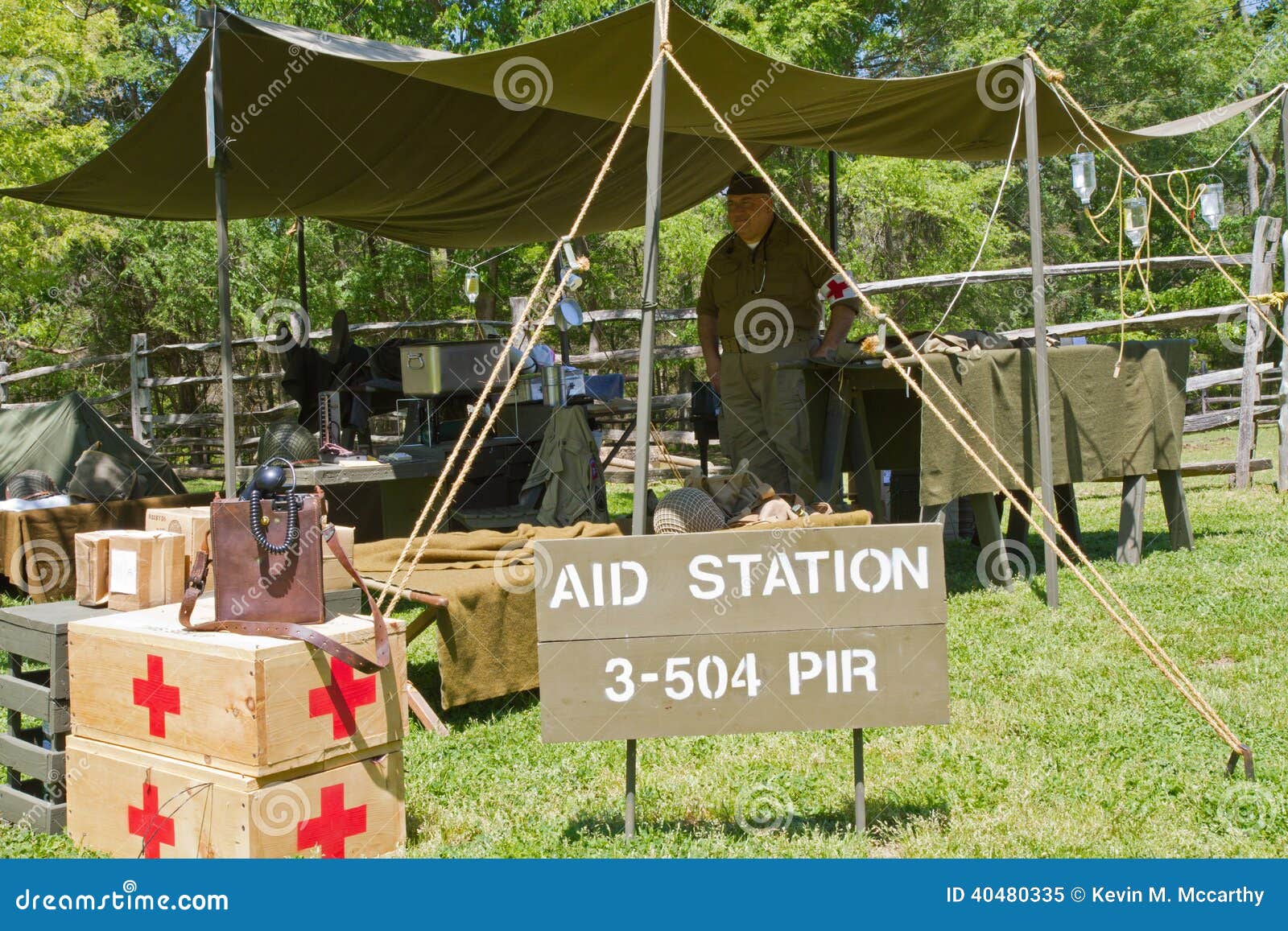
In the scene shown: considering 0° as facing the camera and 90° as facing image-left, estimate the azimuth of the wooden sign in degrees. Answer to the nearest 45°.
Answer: approximately 0°

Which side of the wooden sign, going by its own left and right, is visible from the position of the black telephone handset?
right

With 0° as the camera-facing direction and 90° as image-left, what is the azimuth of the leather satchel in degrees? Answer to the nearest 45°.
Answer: approximately 0°

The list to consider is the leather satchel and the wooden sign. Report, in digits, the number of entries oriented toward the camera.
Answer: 2

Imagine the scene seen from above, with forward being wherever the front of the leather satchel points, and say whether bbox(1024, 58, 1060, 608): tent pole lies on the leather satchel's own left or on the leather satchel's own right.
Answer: on the leather satchel's own left

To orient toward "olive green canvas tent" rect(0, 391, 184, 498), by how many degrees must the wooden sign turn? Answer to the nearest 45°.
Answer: approximately 135° to its right

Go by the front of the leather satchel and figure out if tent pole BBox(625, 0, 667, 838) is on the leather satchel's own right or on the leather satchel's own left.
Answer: on the leather satchel's own left

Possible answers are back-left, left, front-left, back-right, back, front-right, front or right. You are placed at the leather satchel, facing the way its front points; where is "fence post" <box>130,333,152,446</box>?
back
